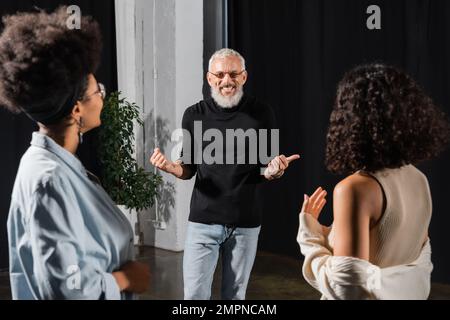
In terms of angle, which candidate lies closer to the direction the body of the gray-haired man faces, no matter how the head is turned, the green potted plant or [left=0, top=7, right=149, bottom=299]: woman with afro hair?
the woman with afro hair

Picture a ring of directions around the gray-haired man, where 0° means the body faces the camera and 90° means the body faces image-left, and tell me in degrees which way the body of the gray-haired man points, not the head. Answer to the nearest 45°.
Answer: approximately 0°

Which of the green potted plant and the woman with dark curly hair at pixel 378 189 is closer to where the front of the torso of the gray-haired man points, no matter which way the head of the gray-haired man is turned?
the woman with dark curly hair

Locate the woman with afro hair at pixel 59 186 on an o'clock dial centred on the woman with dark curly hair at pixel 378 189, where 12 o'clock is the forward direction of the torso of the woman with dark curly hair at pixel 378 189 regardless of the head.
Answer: the woman with afro hair at pixel 59 186 is roughly at 10 o'clock from the woman with dark curly hair at pixel 378 189.

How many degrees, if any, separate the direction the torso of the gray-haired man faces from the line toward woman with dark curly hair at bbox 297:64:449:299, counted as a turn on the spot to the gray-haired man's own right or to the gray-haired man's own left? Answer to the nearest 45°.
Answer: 0° — they already face them

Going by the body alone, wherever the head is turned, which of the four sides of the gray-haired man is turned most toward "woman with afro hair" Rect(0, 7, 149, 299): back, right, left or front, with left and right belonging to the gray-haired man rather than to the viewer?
front

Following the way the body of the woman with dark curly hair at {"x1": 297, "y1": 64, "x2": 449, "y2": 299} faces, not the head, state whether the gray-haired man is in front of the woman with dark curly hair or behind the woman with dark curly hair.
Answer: in front

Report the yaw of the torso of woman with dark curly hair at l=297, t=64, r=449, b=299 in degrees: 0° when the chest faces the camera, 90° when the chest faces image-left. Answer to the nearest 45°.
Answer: approximately 135°

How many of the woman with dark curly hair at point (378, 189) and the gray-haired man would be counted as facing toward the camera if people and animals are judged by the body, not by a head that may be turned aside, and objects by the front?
1

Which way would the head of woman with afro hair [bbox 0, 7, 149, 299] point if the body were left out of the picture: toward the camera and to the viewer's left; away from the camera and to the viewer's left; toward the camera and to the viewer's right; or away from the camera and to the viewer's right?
away from the camera and to the viewer's right
